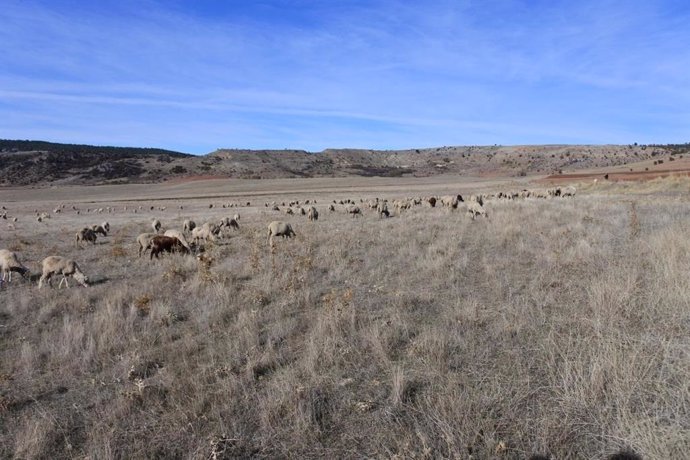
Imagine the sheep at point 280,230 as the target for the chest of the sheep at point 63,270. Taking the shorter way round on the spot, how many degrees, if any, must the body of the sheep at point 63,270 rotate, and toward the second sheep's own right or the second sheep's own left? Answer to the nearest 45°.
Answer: approximately 45° to the second sheep's own left

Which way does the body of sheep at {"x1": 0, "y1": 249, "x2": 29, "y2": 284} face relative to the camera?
to the viewer's right

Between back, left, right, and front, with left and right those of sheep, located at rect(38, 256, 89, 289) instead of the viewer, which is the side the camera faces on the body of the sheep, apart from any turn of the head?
right

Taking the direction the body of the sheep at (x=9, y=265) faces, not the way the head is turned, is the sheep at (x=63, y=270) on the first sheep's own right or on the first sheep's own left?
on the first sheep's own right

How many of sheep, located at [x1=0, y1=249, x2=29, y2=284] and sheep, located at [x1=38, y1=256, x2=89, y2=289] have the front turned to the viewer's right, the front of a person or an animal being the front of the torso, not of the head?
2
